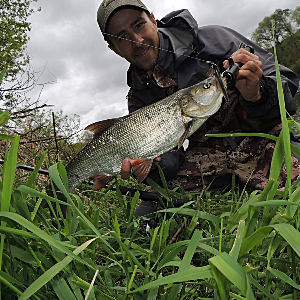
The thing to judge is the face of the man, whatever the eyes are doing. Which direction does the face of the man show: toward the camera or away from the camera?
toward the camera
